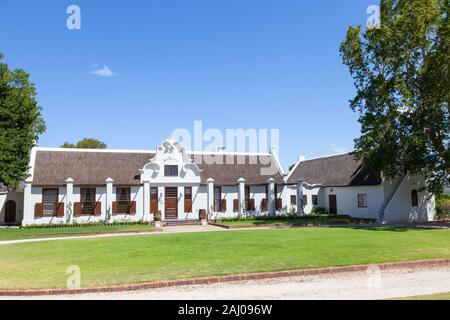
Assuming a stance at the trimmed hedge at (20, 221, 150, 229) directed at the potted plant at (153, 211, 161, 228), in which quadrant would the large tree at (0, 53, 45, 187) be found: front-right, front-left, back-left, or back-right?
back-left

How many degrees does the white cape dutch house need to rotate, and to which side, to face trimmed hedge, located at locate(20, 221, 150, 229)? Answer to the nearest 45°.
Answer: approximately 45° to its right

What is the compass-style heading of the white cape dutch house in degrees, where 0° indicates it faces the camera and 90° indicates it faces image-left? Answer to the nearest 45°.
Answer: approximately 0°

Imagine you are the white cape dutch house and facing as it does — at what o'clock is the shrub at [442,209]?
The shrub is roughly at 9 o'clock from the white cape dutch house.

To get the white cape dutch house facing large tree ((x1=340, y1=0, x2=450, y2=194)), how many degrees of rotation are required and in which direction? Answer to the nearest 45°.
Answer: approximately 45° to its left

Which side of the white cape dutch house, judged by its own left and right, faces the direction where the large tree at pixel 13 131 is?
right
